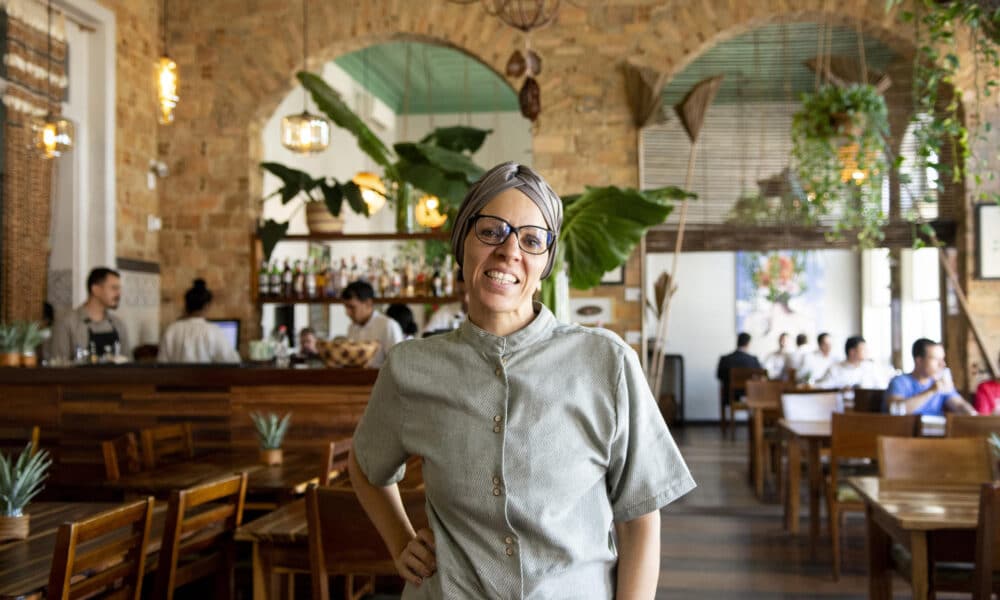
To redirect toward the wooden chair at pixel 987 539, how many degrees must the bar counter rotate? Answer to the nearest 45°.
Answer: approximately 45° to its left

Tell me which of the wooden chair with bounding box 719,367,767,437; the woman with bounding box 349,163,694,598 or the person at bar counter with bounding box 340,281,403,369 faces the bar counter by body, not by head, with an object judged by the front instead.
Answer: the person at bar counter

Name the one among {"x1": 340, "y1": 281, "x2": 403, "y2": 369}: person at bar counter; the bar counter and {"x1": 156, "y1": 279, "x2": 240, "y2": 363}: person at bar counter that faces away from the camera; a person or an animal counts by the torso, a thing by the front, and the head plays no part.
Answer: {"x1": 156, "y1": 279, "x2": 240, "y2": 363}: person at bar counter

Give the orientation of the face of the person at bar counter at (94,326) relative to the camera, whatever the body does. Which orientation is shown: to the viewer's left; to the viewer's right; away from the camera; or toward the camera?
to the viewer's right

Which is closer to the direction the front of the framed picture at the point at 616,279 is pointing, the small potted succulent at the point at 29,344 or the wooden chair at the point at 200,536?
the wooden chair

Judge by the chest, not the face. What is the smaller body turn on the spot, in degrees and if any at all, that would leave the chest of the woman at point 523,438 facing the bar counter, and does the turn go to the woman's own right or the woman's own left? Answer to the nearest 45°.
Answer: approximately 135° to the woman's own right

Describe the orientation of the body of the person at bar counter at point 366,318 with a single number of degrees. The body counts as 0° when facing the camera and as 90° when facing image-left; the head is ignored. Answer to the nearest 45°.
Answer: approximately 45°

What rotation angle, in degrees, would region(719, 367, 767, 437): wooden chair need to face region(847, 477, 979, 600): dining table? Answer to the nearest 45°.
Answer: approximately 180°

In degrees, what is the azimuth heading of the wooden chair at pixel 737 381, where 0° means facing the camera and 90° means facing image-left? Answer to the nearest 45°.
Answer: approximately 180°

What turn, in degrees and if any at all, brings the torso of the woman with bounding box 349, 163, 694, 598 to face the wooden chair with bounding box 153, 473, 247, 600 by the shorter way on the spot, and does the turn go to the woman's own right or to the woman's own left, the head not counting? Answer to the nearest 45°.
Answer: approximately 135° to the woman's own right

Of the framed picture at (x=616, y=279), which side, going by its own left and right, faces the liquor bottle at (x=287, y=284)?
right
